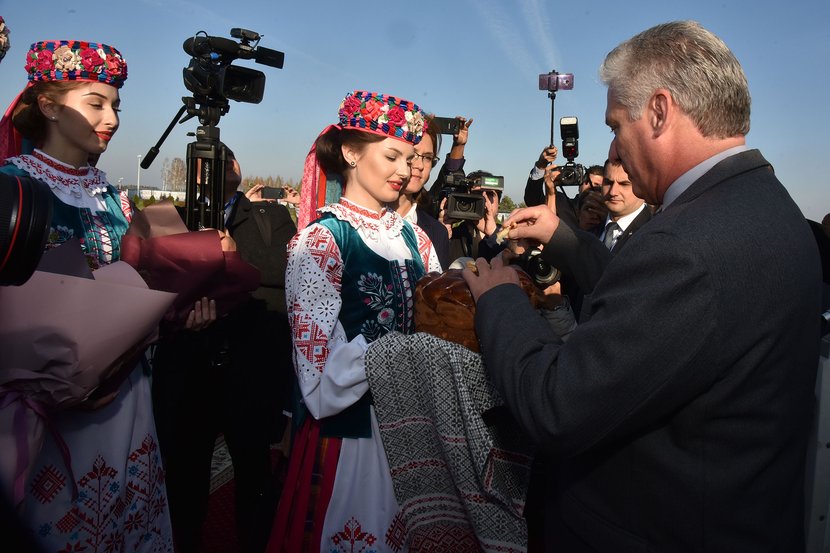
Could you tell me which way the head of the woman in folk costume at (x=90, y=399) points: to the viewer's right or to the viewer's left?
to the viewer's right

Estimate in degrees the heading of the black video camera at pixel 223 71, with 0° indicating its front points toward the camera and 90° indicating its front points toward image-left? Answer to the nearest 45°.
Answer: approximately 315°

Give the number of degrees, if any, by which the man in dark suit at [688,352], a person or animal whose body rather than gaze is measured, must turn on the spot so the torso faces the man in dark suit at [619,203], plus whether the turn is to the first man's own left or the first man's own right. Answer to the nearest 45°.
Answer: approximately 45° to the first man's own right

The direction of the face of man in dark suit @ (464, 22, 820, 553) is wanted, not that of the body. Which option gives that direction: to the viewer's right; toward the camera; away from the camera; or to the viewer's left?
to the viewer's left

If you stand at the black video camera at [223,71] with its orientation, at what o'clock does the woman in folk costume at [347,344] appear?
The woman in folk costume is roughly at 1 o'clock from the black video camera.

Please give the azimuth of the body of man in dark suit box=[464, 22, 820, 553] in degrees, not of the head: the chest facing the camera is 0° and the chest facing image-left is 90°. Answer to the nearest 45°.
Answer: approximately 135°

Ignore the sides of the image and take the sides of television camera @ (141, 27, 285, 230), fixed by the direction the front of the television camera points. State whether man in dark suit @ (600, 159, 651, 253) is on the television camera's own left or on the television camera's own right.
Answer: on the television camera's own left

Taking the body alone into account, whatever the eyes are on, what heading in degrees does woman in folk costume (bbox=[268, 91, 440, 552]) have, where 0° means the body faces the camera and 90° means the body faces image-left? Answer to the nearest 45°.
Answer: approximately 315°
